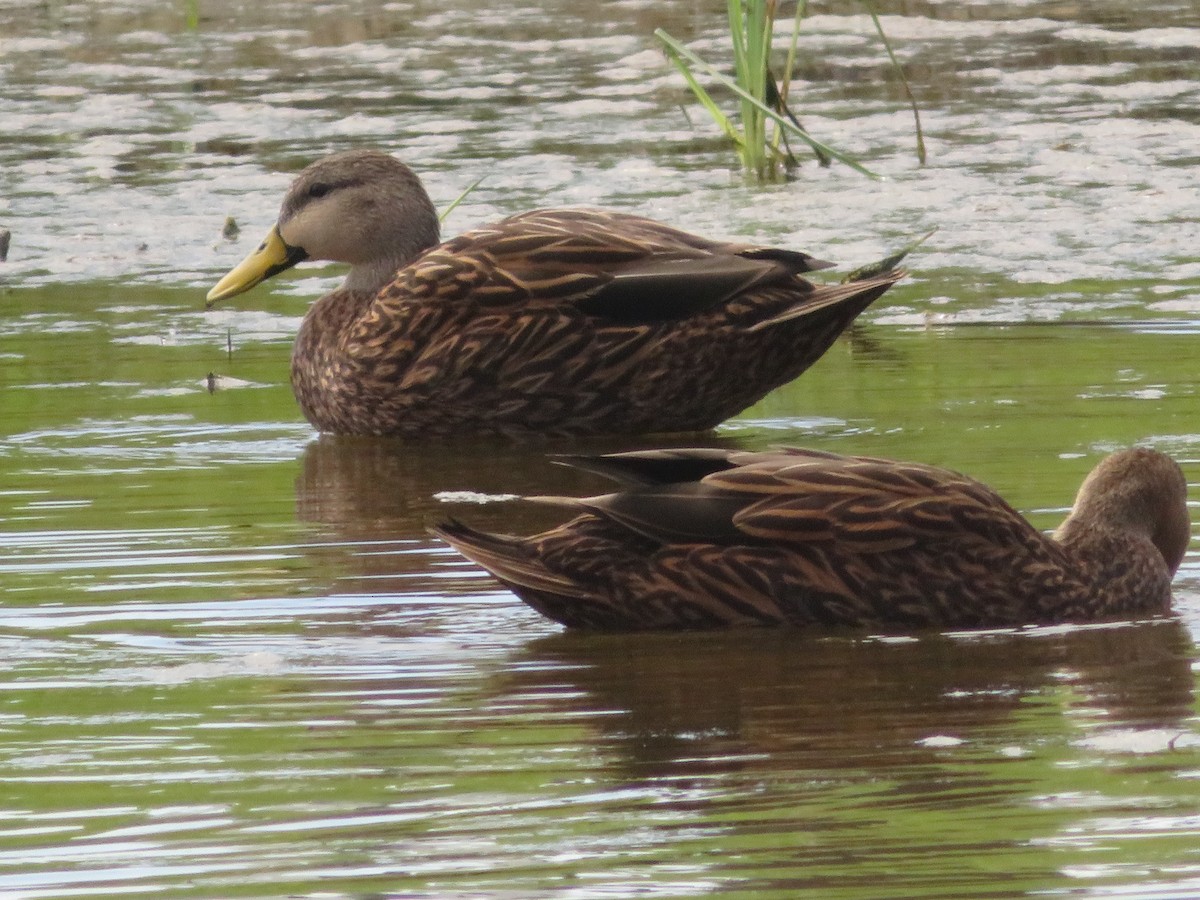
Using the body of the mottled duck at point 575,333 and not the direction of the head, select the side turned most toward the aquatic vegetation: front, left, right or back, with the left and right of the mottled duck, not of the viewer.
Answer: right

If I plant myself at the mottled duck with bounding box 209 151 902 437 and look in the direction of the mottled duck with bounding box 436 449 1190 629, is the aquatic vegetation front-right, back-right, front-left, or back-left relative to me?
back-left

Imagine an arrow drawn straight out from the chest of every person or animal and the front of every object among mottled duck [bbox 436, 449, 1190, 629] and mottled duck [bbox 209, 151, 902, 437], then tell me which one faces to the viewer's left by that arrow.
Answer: mottled duck [bbox 209, 151, 902, 437]

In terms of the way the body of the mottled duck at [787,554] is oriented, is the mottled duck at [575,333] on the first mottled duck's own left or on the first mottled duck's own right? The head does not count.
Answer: on the first mottled duck's own left

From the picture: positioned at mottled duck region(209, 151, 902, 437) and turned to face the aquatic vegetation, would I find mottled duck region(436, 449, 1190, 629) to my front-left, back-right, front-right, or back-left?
back-right

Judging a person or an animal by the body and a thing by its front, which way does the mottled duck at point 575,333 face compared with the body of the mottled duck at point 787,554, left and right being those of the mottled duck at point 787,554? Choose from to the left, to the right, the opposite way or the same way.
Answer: the opposite way

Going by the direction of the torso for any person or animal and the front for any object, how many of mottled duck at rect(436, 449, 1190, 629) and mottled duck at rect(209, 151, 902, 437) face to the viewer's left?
1

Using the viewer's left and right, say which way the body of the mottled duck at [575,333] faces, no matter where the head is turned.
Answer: facing to the left of the viewer

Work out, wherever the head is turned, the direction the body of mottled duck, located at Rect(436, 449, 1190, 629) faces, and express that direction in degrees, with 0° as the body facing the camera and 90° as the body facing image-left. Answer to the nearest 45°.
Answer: approximately 270°

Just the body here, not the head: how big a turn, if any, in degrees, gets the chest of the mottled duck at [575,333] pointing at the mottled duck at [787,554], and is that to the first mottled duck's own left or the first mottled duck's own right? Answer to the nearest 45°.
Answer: approximately 90° to the first mottled duck's own left

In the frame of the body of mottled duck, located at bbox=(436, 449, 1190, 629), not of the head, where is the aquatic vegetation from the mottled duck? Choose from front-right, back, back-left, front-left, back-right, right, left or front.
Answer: left
